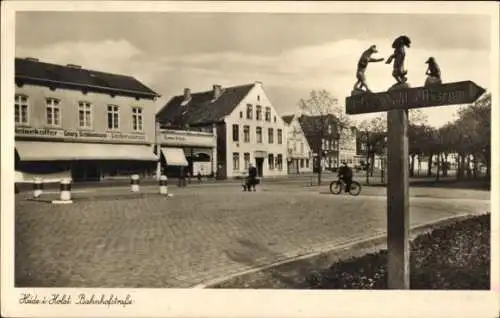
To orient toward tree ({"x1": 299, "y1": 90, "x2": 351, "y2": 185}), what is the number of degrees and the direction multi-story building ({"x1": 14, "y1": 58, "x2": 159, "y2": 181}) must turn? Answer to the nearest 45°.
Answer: approximately 45° to its left

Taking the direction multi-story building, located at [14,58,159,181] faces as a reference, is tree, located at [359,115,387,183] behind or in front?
in front

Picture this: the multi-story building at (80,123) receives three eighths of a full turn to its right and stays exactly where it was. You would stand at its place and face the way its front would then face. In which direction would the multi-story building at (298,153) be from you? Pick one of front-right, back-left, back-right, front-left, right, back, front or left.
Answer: back

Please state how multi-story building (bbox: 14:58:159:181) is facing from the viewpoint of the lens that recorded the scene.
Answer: facing the viewer and to the right of the viewer

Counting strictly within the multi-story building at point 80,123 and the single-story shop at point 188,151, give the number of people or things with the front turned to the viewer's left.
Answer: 0

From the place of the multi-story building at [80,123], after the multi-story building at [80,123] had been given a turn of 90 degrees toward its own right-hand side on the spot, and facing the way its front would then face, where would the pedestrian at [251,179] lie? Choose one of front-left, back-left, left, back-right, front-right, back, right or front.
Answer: back-left

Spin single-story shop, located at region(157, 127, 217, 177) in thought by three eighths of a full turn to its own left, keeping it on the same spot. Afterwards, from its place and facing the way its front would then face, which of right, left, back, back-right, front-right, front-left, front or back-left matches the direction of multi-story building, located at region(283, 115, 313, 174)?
front-right

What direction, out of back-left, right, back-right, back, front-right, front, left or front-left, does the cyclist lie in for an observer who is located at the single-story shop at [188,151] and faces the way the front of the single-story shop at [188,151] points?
left

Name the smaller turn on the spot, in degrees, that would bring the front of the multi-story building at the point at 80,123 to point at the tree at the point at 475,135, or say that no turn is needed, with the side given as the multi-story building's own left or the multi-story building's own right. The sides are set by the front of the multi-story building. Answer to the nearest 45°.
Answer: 0° — it already faces it

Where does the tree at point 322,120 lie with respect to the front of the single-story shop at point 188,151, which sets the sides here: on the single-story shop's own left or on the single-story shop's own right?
on the single-story shop's own left

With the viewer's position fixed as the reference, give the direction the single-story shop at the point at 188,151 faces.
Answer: facing the viewer
